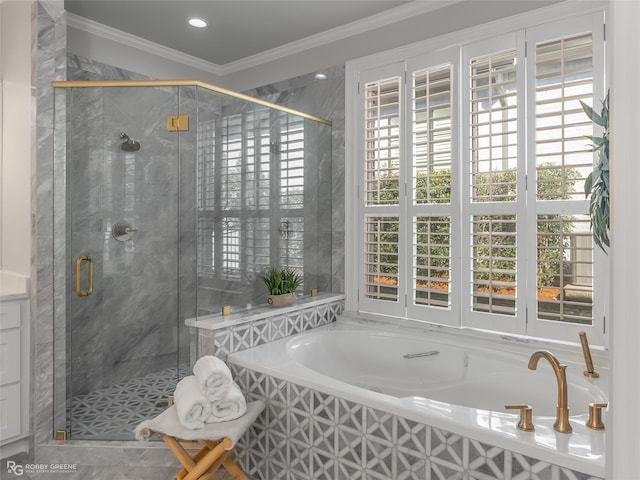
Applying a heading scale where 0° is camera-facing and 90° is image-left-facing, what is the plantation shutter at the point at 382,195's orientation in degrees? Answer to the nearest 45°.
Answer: approximately 45°

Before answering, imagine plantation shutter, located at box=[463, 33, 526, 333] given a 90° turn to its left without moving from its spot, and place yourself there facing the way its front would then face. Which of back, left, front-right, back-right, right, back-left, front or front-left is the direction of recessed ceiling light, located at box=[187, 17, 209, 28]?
back-right

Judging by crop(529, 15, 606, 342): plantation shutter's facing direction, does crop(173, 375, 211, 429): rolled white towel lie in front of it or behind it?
in front

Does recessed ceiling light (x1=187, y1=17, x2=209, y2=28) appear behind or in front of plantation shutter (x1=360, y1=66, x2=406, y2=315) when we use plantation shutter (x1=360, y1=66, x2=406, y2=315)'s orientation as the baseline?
in front

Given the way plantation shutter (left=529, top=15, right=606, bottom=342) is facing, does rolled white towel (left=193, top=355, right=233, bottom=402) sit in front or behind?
in front

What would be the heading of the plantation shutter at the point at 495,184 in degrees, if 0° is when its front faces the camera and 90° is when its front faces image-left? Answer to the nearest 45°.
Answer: approximately 45°

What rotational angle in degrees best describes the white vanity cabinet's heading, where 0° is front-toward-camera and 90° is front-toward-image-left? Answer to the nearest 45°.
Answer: approximately 315°

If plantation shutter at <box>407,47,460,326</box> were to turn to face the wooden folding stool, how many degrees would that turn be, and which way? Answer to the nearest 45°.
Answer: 0° — it already faces it
